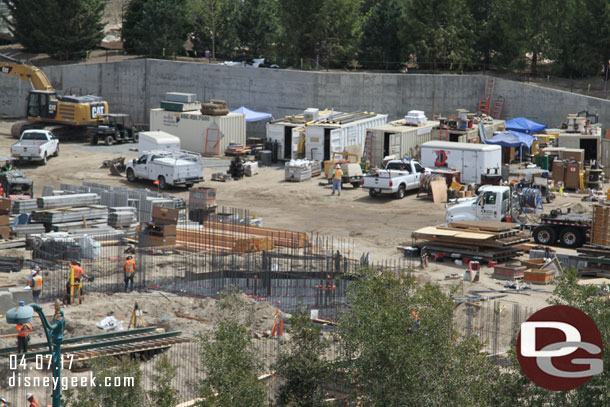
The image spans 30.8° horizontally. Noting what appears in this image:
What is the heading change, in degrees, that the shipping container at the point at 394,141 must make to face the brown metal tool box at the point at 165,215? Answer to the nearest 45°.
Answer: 0° — it already faces it

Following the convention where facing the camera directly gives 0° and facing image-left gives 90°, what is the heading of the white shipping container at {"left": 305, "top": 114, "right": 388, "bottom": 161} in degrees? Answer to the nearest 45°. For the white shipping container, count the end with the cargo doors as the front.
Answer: approximately 45°

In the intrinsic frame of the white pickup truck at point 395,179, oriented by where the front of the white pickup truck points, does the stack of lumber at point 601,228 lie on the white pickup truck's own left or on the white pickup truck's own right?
on the white pickup truck's own right

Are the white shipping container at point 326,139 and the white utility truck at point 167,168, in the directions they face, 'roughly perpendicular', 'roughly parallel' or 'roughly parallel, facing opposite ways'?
roughly perpendicular

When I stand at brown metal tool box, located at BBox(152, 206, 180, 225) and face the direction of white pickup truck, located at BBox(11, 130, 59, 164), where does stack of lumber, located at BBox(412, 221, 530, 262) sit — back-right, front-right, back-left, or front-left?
back-right

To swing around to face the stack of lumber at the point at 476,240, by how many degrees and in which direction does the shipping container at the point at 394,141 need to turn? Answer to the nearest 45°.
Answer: approximately 45° to its left

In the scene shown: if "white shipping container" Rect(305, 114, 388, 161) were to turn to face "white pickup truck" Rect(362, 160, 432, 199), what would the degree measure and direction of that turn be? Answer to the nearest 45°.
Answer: approximately 90° to its left

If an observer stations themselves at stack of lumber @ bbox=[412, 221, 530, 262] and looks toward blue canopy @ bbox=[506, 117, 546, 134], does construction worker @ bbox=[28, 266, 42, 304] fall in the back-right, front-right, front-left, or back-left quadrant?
back-left
